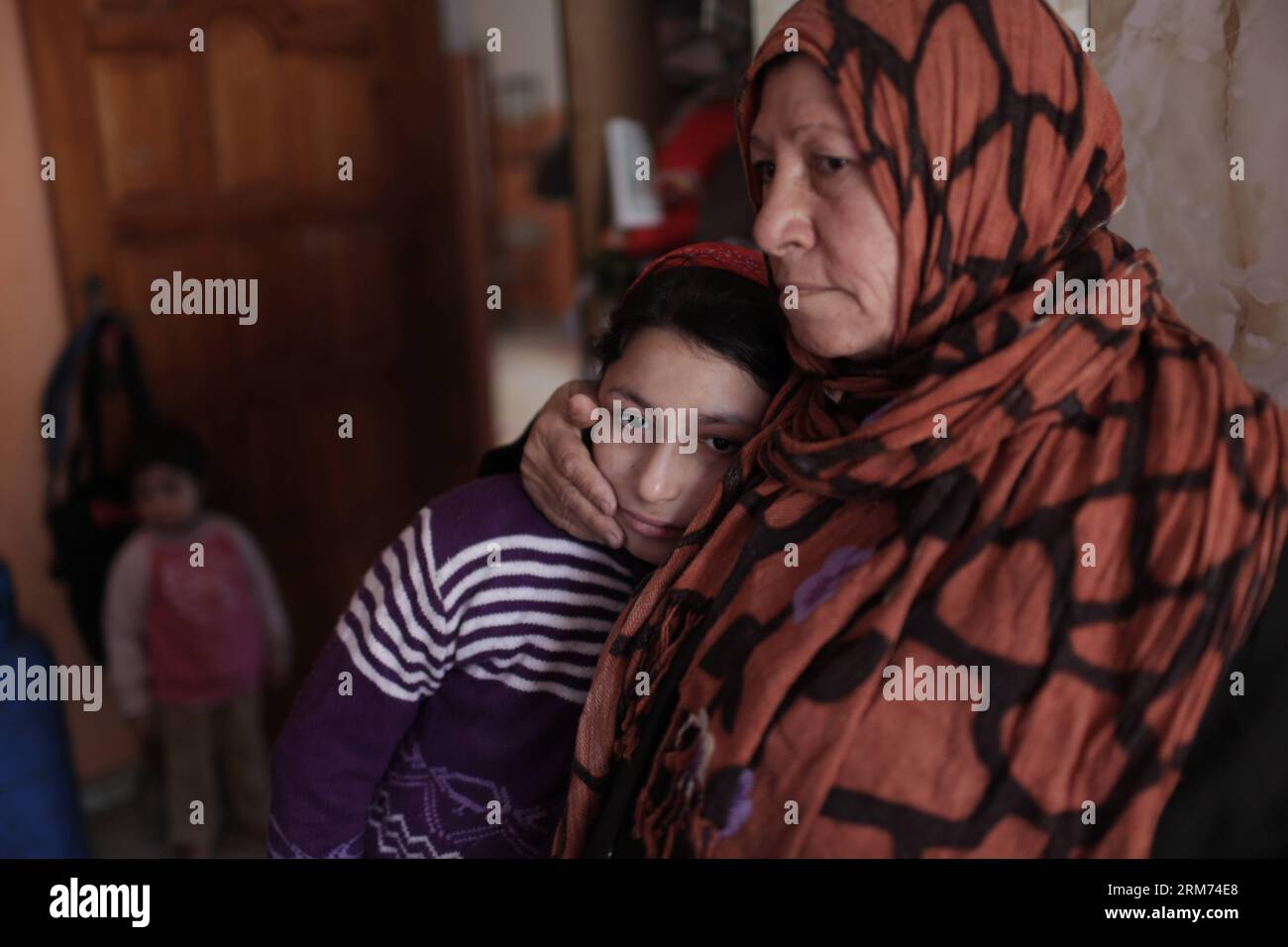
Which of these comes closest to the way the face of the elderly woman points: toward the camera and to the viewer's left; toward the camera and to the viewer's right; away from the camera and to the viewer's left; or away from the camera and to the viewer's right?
toward the camera and to the viewer's left

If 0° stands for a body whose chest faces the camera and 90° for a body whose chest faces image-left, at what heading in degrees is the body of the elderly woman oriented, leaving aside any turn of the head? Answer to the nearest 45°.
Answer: approximately 45°

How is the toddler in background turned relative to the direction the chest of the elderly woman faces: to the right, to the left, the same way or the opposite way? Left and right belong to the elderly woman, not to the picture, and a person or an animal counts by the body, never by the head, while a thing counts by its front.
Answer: to the left

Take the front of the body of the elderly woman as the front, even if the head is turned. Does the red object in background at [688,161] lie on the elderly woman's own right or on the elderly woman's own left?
on the elderly woman's own right

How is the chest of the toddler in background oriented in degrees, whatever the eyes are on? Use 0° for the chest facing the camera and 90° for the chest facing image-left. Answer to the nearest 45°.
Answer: approximately 0°

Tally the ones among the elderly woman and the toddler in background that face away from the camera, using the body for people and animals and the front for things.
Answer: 0

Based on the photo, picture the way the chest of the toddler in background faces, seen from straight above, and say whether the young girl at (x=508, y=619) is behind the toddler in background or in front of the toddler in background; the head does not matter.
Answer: in front

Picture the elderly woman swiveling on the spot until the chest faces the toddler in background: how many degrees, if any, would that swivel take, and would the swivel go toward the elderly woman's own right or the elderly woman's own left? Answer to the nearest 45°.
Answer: approximately 90° to the elderly woman's own right

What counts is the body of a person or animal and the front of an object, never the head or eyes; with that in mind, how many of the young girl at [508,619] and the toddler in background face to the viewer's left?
0

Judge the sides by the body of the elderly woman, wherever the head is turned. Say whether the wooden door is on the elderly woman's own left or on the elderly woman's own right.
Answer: on the elderly woman's own right
